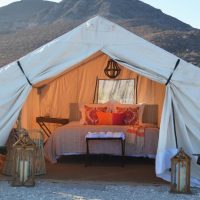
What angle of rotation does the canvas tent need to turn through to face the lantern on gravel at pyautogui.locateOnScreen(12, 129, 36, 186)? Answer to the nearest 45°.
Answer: approximately 90° to its right

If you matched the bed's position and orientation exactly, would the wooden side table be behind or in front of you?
behind

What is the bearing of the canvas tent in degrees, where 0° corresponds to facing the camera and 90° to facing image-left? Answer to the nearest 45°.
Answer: approximately 0°
